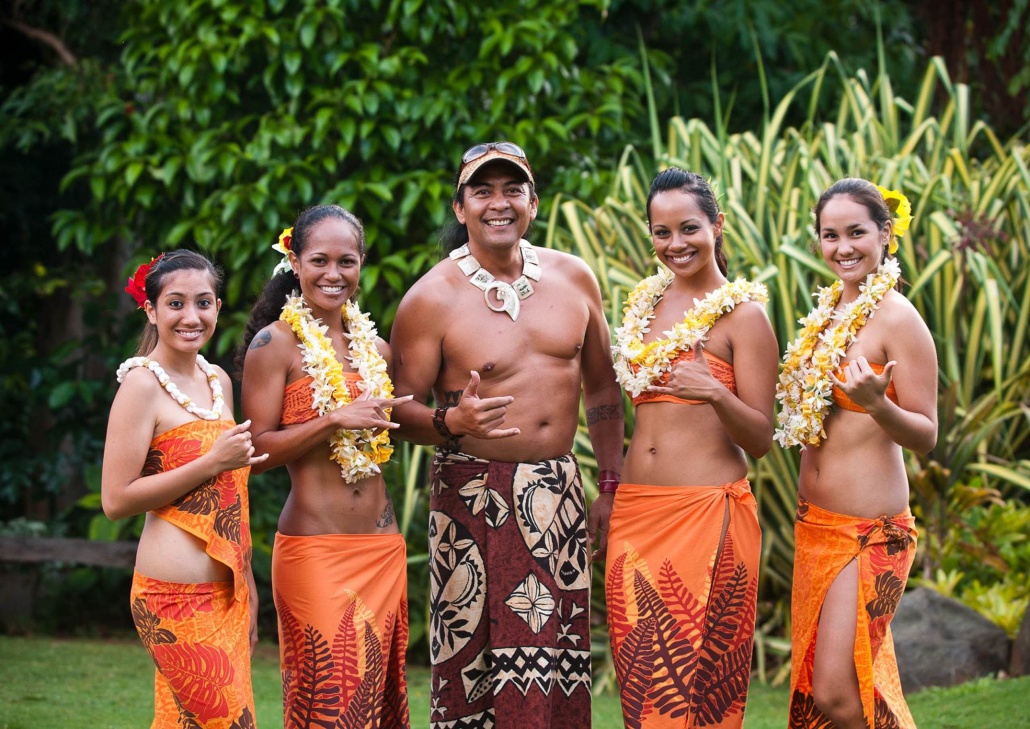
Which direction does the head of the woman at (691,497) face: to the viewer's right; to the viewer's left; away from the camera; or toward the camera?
toward the camera

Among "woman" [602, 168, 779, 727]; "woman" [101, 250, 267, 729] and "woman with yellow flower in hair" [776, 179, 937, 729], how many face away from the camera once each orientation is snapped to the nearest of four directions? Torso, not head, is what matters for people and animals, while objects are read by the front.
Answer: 0

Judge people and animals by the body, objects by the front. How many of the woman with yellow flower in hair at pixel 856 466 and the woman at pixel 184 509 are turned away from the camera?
0

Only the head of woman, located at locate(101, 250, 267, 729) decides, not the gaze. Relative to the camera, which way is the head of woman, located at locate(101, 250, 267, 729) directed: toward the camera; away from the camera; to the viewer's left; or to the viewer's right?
toward the camera

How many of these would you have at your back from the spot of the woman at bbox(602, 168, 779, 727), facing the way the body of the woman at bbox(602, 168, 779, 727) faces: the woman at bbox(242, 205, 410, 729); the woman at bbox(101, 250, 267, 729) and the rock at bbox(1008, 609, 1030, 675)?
1

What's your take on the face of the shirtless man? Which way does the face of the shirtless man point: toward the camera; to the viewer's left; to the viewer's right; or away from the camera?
toward the camera

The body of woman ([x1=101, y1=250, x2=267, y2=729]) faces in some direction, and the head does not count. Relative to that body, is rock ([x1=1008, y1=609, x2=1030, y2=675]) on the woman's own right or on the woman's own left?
on the woman's own left

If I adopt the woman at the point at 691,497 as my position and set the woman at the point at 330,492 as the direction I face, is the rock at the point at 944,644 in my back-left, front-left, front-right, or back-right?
back-right

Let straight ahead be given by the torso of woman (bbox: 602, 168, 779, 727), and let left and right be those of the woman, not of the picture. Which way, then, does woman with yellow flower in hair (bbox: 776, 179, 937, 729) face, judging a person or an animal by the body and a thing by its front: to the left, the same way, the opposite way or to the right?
the same way

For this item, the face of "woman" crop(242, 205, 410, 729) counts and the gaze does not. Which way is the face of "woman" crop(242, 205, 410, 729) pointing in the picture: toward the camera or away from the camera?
toward the camera

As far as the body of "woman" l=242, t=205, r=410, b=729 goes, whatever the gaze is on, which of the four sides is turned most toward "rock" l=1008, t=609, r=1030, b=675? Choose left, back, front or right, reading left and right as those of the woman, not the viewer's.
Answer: left

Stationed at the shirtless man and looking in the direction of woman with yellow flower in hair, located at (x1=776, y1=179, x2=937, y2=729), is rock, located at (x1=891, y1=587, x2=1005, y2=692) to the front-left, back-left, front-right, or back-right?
front-left

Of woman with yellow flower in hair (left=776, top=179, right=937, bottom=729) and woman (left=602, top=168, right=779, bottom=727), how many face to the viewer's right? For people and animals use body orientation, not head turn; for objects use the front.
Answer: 0

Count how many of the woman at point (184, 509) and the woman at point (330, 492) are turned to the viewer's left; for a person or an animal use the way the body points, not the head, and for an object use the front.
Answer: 0

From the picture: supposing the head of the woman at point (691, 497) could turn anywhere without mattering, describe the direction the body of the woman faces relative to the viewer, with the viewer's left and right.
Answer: facing the viewer and to the left of the viewer
